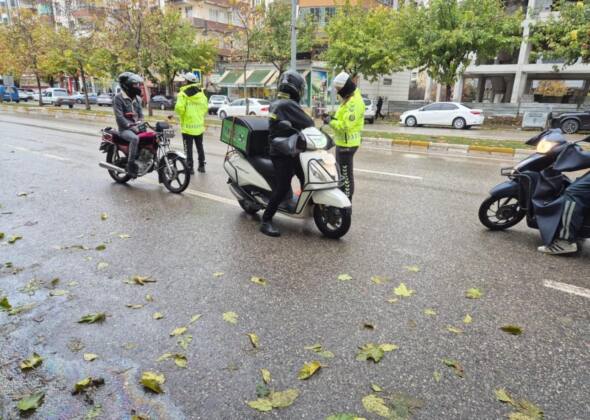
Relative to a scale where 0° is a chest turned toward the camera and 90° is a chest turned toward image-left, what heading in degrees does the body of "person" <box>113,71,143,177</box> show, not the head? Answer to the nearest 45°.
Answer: approximately 315°

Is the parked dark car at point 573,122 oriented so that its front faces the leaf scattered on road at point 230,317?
no

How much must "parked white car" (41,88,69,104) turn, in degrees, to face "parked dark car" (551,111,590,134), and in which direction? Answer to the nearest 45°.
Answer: approximately 135° to its left

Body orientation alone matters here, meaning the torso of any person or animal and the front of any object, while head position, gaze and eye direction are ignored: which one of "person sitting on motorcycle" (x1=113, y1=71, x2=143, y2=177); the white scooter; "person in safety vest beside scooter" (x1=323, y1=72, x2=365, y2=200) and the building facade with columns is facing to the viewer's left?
"person in safety vest beside scooter" (x1=323, y1=72, x2=365, y2=200)

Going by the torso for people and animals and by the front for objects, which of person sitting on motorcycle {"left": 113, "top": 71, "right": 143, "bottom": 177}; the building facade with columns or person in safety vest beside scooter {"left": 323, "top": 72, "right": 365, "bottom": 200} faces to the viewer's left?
person in safety vest beside scooter {"left": 323, "top": 72, "right": 365, "bottom": 200}

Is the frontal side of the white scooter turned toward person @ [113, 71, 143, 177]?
no

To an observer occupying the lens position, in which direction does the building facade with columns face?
facing the viewer

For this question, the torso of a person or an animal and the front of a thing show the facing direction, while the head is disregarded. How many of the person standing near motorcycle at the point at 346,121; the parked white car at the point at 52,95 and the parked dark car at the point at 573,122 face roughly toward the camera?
0

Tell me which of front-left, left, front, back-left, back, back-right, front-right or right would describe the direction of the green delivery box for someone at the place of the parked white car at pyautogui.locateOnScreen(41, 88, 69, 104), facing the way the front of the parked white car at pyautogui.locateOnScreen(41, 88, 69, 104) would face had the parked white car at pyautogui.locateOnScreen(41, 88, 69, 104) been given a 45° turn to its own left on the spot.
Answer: front-left

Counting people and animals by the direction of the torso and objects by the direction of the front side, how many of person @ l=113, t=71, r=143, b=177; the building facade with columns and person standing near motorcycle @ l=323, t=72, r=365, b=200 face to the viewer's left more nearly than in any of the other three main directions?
1

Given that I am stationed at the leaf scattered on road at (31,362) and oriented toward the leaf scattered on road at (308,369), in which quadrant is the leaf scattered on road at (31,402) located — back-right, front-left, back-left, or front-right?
front-right

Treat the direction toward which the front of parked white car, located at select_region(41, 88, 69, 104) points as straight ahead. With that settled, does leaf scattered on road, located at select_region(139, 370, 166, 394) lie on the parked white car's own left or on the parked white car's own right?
on the parked white car's own left

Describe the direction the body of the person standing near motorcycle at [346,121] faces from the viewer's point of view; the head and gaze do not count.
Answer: to the viewer's left

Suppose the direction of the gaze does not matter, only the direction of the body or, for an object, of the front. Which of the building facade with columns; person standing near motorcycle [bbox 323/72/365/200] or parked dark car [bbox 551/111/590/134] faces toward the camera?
the building facade with columns

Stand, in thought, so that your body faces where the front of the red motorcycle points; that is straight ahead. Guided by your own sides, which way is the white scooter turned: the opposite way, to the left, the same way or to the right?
the same way

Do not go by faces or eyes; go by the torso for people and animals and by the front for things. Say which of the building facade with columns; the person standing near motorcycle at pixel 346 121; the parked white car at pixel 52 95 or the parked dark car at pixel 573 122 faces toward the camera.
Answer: the building facade with columns

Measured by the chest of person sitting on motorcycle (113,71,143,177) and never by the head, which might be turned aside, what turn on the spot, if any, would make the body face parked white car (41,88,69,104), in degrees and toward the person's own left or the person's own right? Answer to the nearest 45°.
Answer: approximately 135° to the person's own left

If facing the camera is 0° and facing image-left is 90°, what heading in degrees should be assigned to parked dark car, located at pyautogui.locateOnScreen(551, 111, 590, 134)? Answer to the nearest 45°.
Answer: approximately 90°
